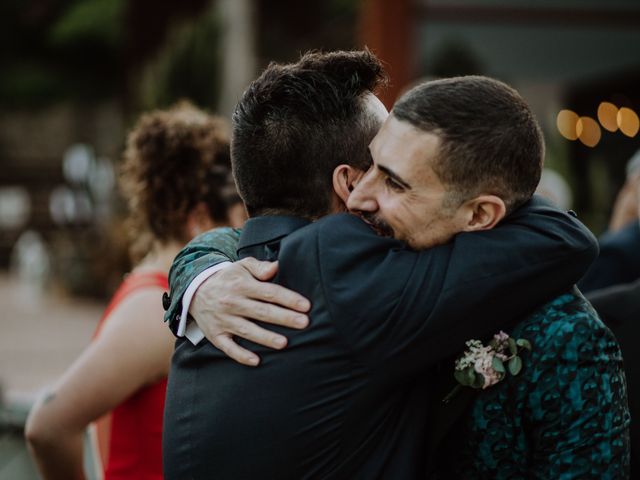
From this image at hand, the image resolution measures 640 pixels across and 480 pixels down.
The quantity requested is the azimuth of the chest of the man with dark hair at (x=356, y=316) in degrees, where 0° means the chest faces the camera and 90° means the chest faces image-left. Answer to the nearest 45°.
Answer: approximately 225°

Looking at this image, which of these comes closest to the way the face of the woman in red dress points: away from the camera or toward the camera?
away from the camera

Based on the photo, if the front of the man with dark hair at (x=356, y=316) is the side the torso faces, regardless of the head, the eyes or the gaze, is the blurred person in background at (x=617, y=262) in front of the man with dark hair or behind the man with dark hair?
in front
